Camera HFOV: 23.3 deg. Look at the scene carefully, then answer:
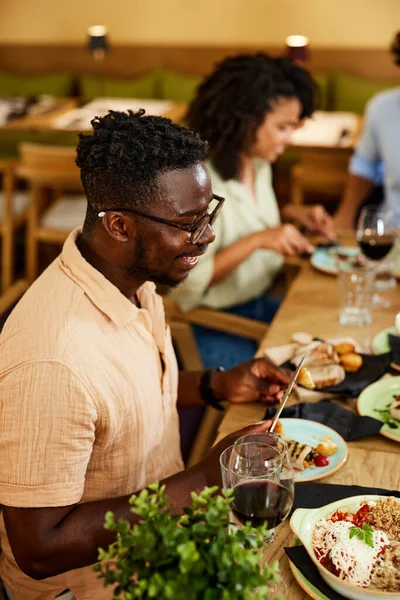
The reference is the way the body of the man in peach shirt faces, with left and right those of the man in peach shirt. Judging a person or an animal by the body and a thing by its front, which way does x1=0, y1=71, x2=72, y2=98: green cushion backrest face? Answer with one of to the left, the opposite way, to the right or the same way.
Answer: to the right

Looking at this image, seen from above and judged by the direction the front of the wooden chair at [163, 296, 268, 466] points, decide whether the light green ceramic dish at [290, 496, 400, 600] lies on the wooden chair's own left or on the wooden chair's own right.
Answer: on the wooden chair's own right

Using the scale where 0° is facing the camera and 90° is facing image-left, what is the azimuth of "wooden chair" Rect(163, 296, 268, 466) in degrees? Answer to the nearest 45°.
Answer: approximately 270°

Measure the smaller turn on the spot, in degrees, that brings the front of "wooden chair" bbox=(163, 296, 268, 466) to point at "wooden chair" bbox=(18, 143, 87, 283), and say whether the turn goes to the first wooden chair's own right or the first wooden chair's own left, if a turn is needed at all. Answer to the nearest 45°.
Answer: approximately 135° to the first wooden chair's own left

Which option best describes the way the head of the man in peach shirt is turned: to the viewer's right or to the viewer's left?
to the viewer's right

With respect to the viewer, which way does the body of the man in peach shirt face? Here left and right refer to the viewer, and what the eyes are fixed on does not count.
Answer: facing to the right of the viewer

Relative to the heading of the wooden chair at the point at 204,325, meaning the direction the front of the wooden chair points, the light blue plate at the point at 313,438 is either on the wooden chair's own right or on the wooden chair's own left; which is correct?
on the wooden chair's own right

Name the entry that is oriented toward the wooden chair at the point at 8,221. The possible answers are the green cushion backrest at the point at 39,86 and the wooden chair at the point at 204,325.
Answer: the green cushion backrest

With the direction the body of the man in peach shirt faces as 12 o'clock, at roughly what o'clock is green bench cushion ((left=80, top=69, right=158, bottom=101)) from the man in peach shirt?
The green bench cushion is roughly at 9 o'clock from the man in peach shirt.

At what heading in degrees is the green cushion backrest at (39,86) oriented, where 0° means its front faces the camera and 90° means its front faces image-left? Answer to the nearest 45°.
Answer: approximately 0°

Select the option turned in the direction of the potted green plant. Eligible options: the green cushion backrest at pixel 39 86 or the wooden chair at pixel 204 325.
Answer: the green cushion backrest

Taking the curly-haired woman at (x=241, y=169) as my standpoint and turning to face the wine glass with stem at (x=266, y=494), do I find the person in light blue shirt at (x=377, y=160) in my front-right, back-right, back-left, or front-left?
back-left
